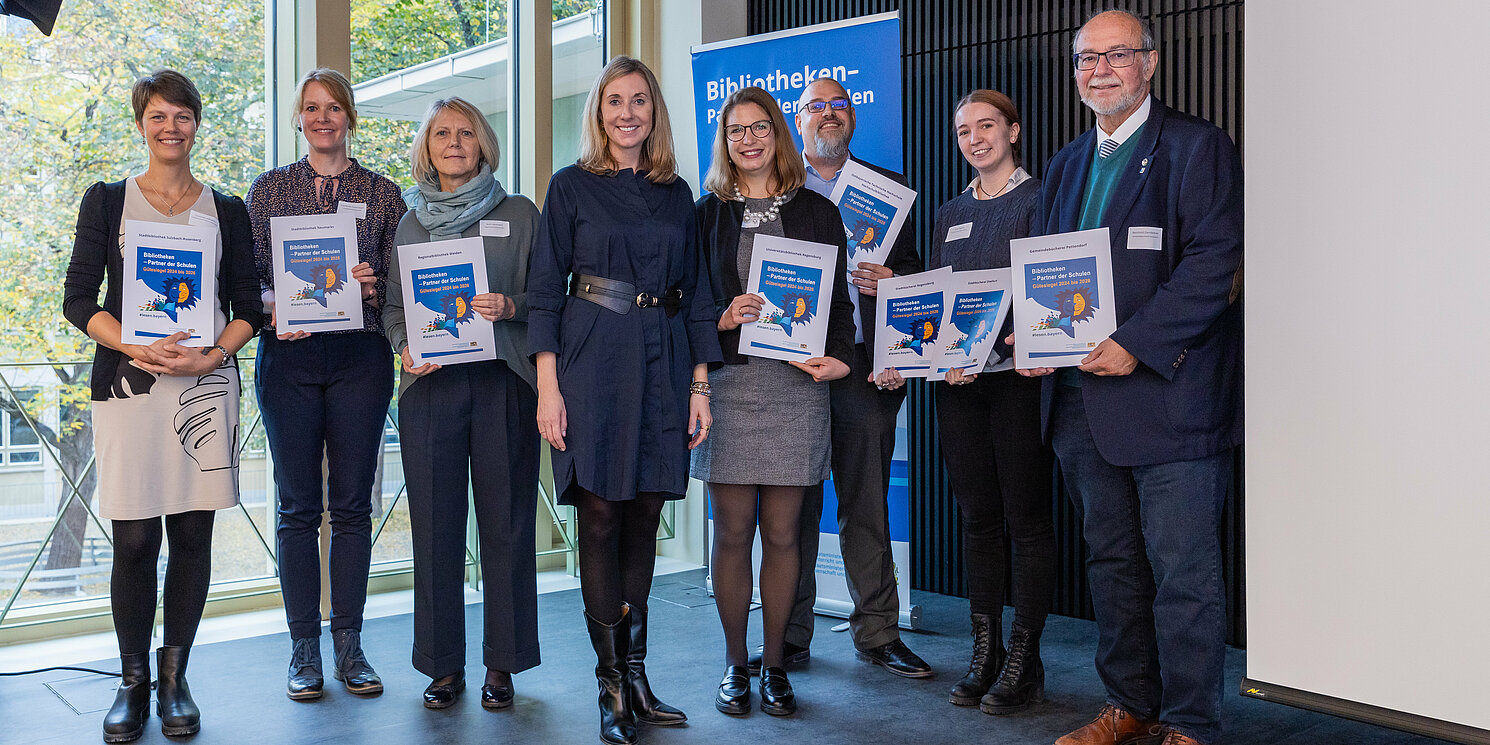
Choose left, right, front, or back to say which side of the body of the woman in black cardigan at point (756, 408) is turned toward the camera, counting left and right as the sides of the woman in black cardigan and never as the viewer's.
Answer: front

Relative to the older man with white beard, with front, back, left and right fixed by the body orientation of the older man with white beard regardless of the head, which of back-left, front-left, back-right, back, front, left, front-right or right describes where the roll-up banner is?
right

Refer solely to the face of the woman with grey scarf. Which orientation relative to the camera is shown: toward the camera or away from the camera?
toward the camera

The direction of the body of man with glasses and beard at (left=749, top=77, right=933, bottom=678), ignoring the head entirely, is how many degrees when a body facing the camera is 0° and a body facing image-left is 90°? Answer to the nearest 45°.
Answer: approximately 0°

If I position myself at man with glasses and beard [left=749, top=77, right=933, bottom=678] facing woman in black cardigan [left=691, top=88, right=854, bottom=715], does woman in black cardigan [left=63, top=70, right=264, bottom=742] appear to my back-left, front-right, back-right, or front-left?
front-right

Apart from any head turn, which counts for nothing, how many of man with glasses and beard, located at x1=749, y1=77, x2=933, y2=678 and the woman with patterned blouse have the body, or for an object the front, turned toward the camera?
2

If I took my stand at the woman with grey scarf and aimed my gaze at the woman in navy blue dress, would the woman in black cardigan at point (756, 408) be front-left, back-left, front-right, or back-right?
front-left

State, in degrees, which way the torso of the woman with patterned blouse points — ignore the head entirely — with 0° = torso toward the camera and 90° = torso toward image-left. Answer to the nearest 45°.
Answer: approximately 0°

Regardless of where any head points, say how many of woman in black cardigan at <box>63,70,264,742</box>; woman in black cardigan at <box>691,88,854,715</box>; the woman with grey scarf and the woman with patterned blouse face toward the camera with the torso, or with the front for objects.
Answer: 4

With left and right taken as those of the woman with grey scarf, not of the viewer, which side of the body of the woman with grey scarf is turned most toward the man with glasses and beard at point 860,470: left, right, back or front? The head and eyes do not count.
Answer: left

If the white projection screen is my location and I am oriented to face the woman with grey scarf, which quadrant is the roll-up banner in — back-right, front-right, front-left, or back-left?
front-right

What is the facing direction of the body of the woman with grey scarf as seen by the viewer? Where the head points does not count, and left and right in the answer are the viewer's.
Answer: facing the viewer

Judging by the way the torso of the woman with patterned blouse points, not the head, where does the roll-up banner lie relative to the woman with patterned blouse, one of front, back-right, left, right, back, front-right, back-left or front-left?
left

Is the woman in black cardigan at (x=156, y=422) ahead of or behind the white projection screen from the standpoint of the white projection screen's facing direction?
ahead

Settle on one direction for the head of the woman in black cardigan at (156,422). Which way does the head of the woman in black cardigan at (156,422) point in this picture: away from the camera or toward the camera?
toward the camera

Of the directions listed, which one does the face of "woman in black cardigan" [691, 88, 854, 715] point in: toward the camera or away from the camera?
toward the camera
